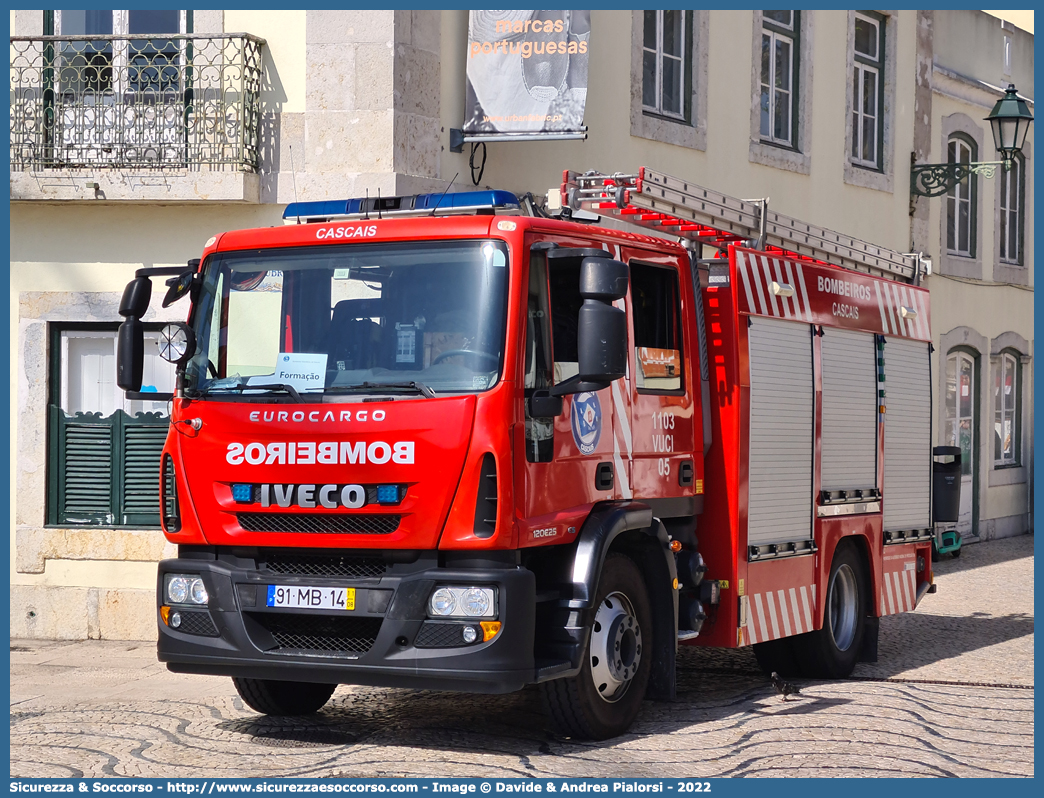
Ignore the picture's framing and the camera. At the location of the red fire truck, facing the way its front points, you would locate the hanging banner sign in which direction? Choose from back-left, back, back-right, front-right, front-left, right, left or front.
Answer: back-right

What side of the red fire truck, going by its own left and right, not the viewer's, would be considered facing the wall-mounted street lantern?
back

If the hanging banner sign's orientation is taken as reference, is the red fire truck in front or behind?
in front

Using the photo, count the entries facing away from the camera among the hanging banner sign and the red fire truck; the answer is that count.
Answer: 0

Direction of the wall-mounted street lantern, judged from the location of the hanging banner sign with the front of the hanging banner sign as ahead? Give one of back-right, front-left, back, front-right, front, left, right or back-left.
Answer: back-left

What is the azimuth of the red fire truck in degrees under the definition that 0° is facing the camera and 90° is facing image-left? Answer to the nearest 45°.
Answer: approximately 45°

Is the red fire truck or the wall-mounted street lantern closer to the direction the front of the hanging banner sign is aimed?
the red fire truck

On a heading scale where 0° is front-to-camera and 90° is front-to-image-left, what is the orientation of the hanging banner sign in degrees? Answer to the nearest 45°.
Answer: approximately 0°
